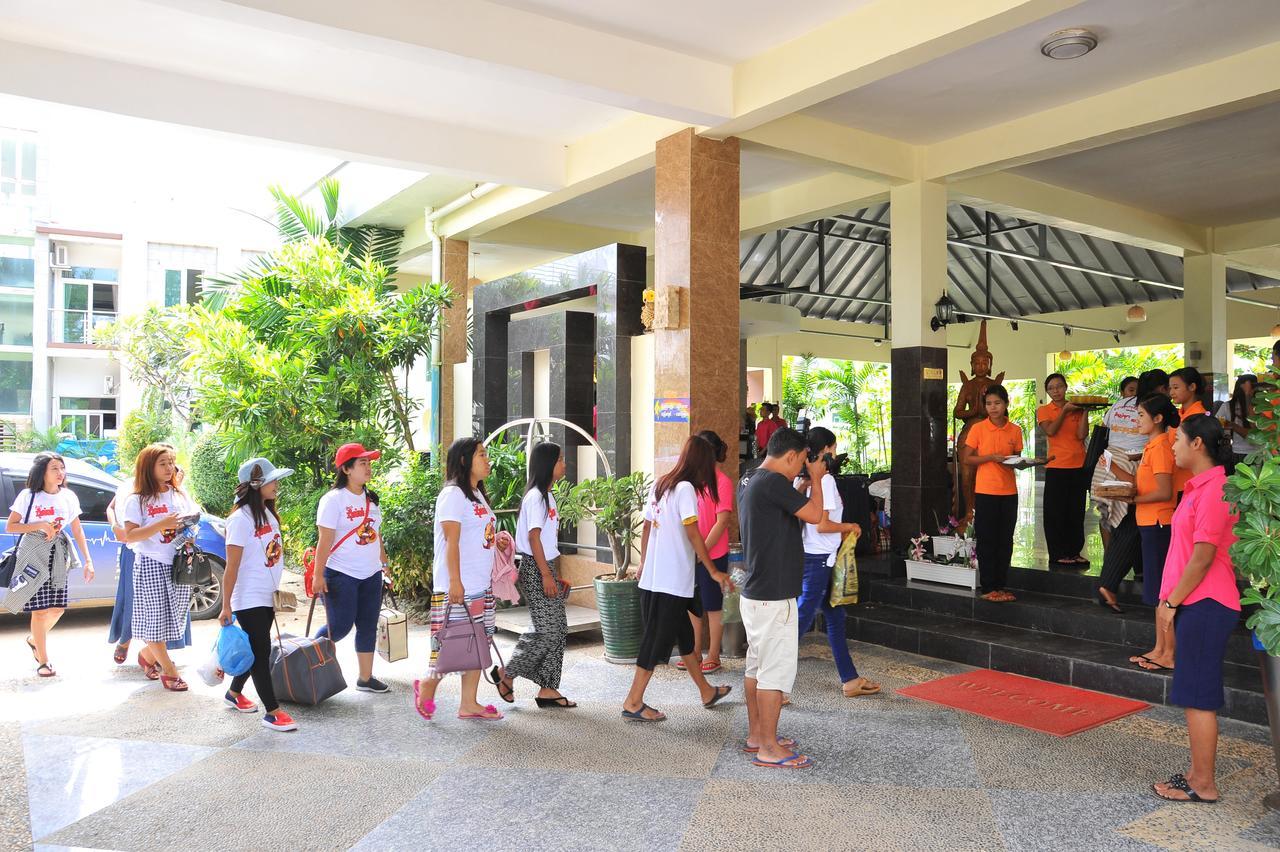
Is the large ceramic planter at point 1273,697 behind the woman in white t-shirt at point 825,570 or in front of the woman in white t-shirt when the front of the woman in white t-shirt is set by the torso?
in front

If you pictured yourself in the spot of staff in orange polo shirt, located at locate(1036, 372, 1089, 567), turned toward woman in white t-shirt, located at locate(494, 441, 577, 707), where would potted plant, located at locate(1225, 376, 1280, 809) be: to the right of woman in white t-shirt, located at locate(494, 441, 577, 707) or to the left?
left

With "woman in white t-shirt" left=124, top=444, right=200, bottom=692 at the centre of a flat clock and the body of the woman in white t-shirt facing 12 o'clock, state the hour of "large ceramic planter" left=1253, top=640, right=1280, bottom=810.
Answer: The large ceramic planter is roughly at 12 o'clock from the woman in white t-shirt.

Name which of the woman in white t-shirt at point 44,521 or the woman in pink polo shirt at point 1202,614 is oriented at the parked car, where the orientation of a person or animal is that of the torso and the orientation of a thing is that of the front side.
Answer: the woman in pink polo shirt

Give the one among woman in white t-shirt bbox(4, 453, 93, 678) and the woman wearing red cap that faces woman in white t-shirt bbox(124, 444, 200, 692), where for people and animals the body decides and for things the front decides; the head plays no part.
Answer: woman in white t-shirt bbox(4, 453, 93, 678)

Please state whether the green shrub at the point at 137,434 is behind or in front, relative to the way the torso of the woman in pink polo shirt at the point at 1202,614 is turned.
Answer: in front

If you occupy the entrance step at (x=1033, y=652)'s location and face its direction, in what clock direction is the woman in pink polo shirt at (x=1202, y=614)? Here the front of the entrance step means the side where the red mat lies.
The woman in pink polo shirt is roughly at 10 o'clock from the entrance step.

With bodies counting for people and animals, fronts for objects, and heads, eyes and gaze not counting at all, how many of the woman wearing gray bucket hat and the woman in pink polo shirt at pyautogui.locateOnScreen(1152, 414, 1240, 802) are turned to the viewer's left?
1

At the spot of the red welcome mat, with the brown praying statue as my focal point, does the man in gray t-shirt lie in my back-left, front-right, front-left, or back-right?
back-left

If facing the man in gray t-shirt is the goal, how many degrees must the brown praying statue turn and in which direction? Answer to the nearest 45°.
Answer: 0° — it already faces them

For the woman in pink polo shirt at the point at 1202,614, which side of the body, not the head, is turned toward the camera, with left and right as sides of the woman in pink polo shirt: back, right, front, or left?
left

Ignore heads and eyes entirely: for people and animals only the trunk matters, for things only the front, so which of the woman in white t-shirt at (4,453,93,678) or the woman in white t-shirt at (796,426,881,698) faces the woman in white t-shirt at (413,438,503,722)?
the woman in white t-shirt at (4,453,93,678)

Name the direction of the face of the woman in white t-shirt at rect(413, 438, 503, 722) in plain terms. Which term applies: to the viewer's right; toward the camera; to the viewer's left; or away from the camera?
to the viewer's right

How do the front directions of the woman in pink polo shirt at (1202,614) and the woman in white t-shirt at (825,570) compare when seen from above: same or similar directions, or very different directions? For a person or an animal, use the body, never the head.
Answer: very different directions

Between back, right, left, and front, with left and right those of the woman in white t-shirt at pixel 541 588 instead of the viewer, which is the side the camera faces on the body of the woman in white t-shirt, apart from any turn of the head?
right

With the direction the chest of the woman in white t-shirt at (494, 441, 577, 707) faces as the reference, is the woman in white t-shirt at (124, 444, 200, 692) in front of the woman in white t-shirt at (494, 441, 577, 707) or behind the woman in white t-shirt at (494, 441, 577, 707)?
behind
